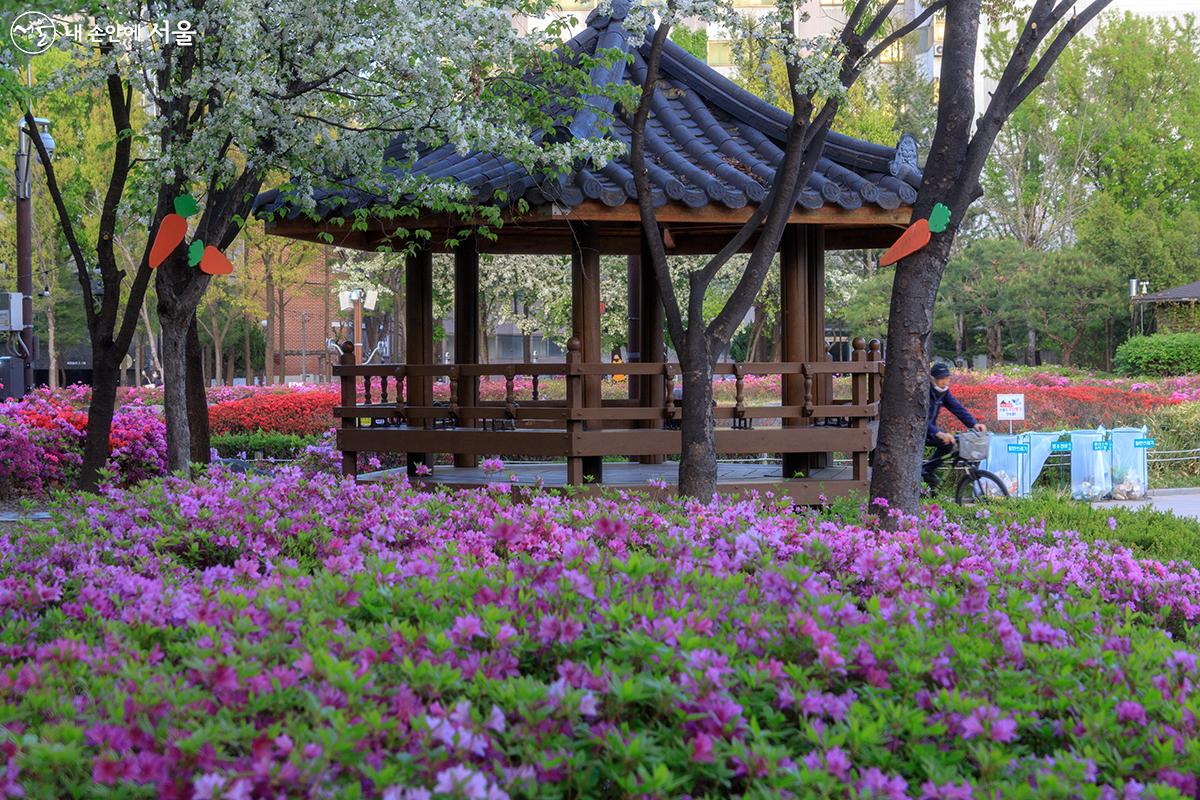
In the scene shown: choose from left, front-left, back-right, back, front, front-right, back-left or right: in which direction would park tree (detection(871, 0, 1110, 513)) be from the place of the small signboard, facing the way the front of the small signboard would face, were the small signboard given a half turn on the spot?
back

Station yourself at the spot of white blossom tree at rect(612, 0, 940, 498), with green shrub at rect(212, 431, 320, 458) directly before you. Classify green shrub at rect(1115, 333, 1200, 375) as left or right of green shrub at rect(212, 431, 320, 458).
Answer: right

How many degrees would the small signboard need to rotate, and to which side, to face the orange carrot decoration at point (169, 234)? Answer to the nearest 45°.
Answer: approximately 45° to its right

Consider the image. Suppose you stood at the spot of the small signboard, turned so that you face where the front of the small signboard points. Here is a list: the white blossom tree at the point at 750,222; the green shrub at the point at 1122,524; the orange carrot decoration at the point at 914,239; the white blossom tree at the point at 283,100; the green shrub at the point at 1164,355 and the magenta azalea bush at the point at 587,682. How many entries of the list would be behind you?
1

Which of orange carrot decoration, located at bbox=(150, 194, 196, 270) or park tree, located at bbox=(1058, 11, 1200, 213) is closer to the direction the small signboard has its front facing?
the orange carrot decoration

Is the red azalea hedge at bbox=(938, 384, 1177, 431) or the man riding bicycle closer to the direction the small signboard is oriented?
the man riding bicycle

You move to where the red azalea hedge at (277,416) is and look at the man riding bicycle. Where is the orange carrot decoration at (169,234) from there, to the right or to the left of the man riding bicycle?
right

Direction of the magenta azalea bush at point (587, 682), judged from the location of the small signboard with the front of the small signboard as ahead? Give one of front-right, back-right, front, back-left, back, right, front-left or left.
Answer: front

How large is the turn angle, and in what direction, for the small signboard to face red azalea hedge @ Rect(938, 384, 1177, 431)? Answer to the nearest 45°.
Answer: approximately 180°

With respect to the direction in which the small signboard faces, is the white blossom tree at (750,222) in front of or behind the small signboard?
in front

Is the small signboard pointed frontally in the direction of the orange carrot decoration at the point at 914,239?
yes

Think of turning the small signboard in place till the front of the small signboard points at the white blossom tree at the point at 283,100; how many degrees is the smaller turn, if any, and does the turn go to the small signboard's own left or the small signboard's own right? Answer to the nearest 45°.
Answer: approximately 45° to the small signboard's own right

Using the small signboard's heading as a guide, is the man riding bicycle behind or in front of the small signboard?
in front

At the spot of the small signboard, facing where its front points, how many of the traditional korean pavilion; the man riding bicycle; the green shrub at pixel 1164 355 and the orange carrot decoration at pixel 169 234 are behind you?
1

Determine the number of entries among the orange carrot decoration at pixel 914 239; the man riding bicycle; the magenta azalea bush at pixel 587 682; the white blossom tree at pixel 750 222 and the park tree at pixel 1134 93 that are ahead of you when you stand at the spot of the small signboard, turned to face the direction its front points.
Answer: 4

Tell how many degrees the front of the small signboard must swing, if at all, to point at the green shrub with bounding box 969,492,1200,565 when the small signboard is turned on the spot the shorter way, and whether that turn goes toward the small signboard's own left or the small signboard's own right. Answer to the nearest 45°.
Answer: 0° — it already faces it

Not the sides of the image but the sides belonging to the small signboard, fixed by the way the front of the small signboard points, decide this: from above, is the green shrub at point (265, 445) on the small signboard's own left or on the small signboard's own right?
on the small signboard's own right

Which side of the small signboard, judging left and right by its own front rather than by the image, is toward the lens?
front

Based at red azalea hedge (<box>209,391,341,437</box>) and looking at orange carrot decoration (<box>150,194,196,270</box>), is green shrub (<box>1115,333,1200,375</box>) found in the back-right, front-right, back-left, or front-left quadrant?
back-left
